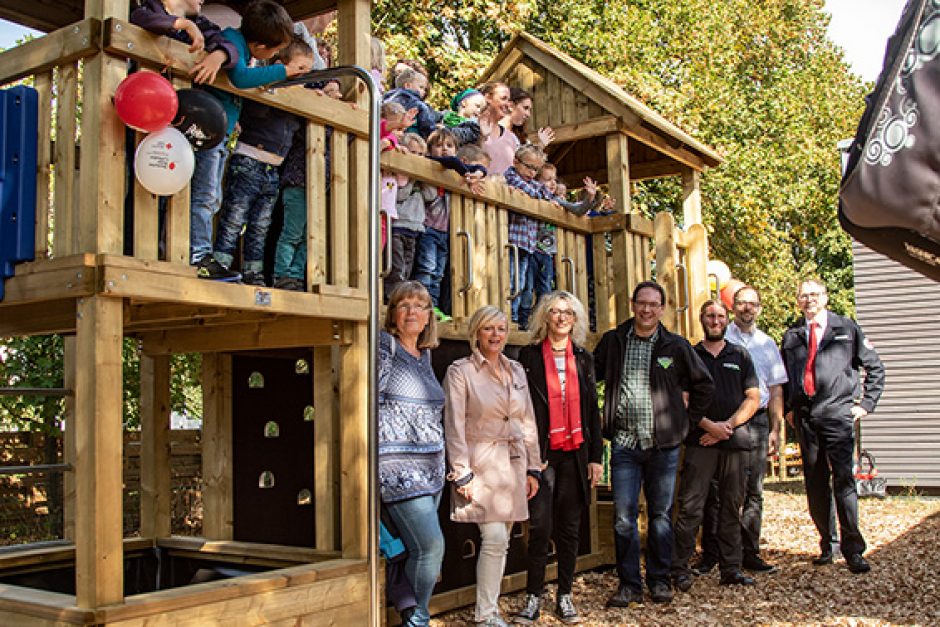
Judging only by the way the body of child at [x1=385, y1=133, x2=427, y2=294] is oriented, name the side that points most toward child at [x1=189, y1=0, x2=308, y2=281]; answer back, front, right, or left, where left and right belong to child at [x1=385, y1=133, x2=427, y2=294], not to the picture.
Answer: right

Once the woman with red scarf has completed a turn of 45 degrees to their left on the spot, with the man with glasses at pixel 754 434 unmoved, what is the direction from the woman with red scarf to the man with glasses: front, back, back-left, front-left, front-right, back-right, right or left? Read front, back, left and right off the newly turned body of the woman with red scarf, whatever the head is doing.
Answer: left

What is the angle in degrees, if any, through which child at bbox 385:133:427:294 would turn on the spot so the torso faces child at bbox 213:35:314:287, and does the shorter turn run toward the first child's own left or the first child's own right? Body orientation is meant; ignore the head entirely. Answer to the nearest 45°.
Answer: approximately 90° to the first child's own right

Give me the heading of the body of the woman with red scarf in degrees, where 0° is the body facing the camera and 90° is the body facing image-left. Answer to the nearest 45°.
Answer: approximately 0°

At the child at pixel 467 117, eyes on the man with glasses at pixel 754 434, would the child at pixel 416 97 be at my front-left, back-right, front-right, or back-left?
back-right

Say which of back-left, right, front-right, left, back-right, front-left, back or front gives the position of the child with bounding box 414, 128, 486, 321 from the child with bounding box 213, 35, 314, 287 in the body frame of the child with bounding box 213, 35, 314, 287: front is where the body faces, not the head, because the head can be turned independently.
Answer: left

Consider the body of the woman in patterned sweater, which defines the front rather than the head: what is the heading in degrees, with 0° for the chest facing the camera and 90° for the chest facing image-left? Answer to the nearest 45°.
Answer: approximately 315°

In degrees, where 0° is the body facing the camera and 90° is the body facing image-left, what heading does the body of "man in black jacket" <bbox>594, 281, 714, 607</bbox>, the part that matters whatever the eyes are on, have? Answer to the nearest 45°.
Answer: approximately 0°

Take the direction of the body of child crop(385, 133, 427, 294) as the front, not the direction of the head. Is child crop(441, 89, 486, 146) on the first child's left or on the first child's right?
on the first child's left

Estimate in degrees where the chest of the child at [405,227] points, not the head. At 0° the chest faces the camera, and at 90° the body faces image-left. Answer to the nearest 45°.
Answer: approximately 315°

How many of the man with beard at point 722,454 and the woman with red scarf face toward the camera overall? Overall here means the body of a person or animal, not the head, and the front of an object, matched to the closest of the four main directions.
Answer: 2

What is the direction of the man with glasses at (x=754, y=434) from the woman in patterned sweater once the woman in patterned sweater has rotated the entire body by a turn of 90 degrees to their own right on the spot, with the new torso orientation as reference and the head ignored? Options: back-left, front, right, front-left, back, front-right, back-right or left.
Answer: back
